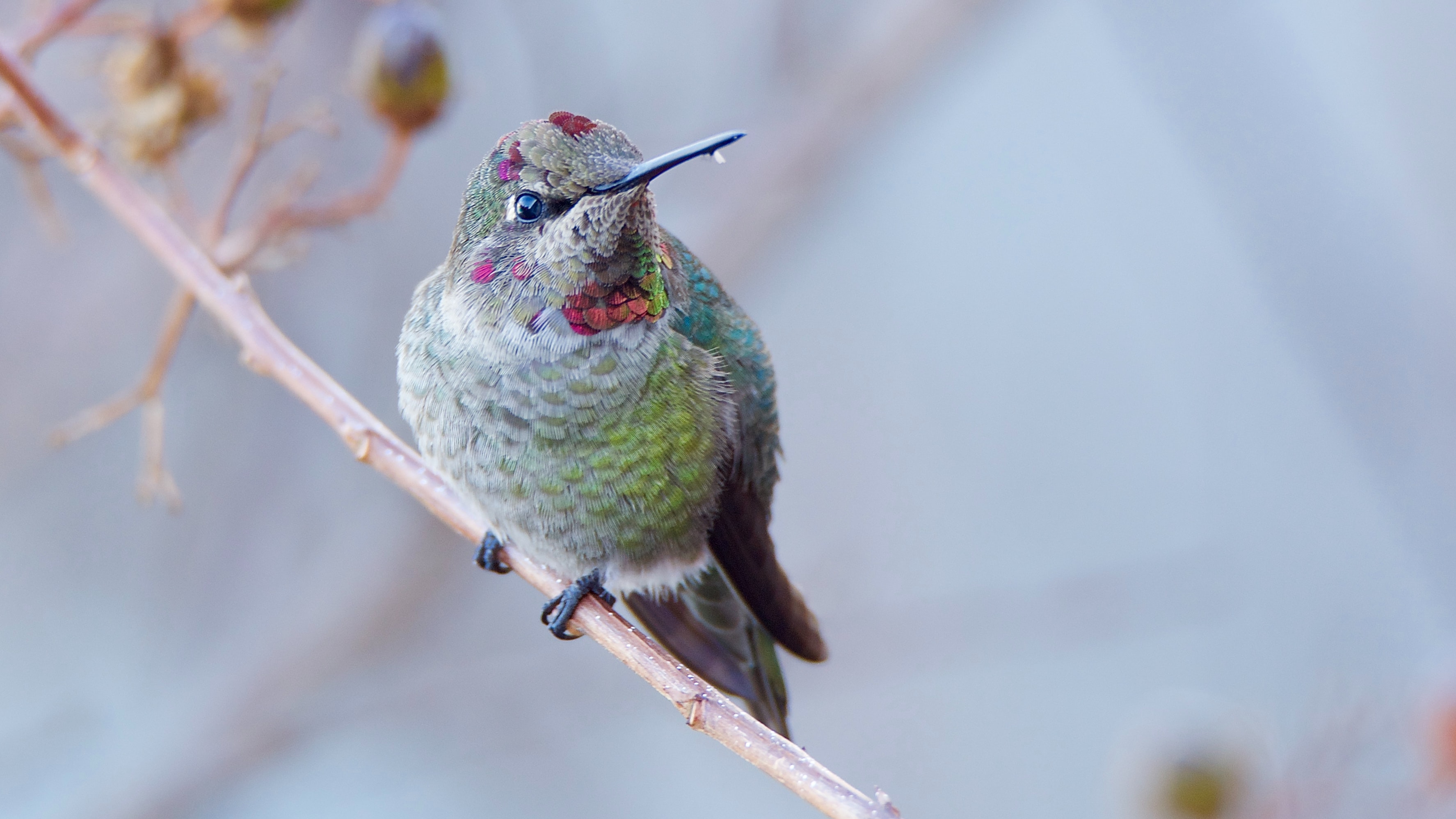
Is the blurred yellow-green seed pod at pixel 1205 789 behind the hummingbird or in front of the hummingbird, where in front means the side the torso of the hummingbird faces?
behind

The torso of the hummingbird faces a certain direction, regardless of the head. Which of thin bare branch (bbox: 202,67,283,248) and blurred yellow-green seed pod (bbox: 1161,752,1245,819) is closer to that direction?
the thin bare branch

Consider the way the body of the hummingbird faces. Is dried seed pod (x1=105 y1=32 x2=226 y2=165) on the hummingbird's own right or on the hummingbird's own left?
on the hummingbird's own right

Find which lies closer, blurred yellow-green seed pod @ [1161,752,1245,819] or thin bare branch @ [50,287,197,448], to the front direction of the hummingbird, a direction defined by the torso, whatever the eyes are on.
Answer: the thin bare branch

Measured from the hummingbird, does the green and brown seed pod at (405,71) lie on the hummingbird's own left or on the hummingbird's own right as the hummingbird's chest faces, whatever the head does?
on the hummingbird's own right

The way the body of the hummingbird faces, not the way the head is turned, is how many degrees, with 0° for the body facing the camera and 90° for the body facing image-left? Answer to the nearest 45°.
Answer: approximately 45°

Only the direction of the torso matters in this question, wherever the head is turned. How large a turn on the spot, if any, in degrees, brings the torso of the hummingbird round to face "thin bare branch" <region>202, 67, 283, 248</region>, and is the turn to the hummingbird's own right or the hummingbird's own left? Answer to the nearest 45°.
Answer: approximately 45° to the hummingbird's own right

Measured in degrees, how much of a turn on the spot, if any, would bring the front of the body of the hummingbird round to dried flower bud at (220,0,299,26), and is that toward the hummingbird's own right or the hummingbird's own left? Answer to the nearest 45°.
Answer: approximately 45° to the hummingbird's own right
